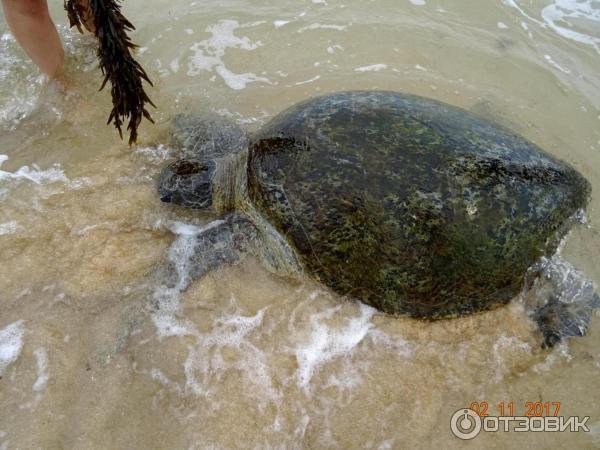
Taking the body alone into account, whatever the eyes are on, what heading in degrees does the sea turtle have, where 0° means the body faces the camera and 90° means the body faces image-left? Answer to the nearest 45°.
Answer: approximately 90°
